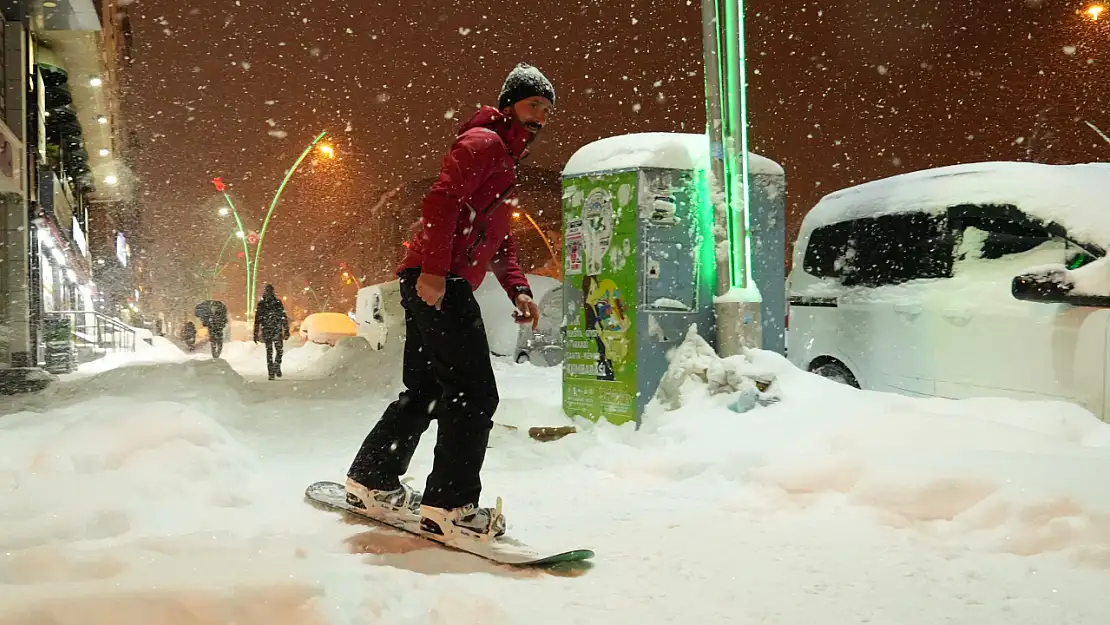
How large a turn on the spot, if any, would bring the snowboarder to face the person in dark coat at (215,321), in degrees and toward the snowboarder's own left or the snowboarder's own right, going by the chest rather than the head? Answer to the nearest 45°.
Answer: approximately 135° to the snowboarder's own left

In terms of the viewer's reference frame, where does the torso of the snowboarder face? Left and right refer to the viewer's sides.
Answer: facing the viewer and to the right of the viewer

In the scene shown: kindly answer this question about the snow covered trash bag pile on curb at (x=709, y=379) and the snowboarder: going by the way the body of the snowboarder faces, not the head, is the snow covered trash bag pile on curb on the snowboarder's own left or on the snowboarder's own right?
on the snowboarder's own left

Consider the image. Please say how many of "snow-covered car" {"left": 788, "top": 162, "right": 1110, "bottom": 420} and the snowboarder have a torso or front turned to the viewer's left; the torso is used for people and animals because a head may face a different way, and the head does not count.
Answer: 0

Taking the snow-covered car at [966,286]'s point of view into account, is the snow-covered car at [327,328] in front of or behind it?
behind

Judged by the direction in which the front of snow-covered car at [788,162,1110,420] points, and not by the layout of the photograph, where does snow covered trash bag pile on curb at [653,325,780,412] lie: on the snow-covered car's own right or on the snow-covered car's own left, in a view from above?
on the snow-covered car's own right

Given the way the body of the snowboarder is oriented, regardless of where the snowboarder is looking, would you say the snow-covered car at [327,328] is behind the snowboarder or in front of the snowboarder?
behind

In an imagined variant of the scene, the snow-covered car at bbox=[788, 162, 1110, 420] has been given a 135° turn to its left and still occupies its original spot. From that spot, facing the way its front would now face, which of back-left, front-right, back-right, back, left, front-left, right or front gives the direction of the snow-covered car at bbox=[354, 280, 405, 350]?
front-left

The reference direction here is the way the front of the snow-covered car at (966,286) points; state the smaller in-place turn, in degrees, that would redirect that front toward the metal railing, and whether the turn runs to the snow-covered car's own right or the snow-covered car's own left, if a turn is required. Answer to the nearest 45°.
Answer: approximately 180°

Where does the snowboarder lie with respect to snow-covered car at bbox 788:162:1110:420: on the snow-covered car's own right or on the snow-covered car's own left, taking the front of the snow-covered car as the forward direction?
on the snow-covered car's own right

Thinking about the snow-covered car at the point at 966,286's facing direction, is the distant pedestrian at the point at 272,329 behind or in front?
behind
